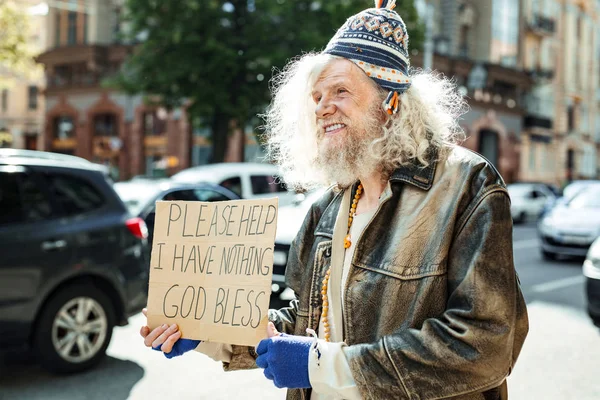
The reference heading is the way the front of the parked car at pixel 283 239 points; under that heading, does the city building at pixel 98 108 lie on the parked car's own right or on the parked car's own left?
on the parked car's own right

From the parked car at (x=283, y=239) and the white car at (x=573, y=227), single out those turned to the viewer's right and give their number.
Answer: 0

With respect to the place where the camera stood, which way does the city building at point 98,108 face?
facing the viewer

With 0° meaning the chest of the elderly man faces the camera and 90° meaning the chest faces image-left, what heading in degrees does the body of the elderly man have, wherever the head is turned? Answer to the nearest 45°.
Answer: approximately 45°

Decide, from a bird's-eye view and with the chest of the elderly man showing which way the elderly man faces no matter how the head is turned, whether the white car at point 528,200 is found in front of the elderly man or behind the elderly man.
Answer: behind

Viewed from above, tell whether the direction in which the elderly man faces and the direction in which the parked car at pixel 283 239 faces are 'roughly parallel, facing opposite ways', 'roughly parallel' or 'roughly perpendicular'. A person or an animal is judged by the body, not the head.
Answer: roughly parallel

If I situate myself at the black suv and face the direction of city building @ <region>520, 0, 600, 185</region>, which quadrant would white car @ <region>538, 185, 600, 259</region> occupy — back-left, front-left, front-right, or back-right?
front-right

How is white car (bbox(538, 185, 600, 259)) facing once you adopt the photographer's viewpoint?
facing the viewer and to the left of the viewer

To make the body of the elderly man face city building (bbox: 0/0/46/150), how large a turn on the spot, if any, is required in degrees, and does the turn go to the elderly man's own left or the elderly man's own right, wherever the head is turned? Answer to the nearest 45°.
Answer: approximately 90° to the elderly man's own right
